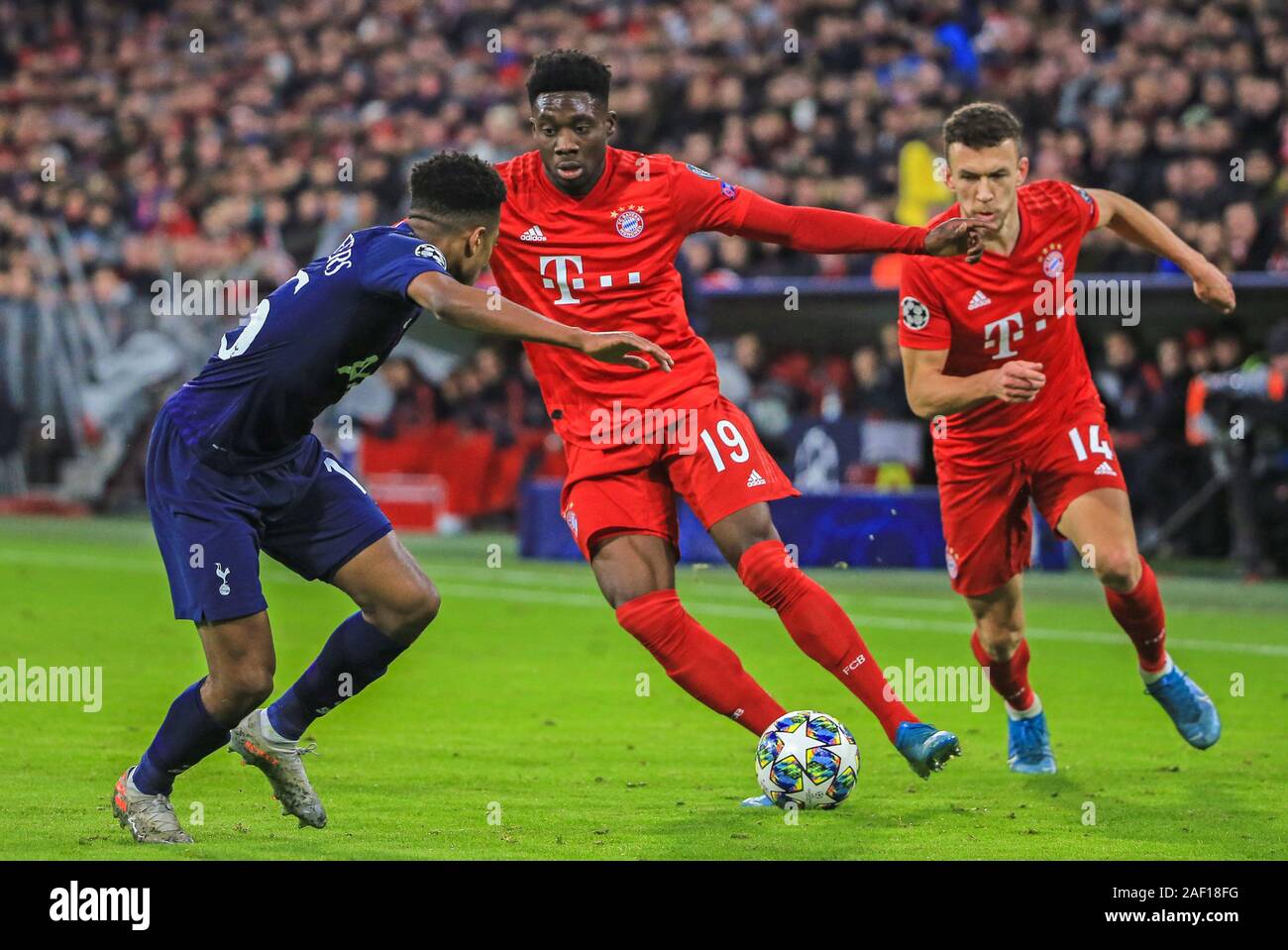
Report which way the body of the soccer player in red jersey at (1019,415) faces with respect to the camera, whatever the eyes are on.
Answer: toward the camera

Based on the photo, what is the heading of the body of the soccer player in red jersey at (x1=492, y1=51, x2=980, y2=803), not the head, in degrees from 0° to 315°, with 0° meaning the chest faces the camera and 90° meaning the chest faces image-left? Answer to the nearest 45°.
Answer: approximately 0°

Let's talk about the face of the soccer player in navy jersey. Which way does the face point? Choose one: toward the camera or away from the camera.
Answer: away from the camera

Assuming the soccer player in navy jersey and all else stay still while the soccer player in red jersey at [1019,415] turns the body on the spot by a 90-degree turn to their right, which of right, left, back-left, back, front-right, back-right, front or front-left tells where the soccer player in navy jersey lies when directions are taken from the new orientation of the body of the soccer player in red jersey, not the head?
front-left

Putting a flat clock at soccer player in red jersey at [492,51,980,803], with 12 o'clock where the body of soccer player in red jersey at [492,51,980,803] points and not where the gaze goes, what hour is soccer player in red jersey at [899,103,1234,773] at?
soccer player in red jersey at [899,103,1234,773] is roughly at 8 o'clock from soccer player in red jersey at [492,51,980,803].

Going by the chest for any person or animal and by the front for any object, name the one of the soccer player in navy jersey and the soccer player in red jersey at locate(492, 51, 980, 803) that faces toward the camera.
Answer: the soccer player in red jersey

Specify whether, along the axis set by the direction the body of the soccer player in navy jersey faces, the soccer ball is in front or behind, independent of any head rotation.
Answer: in front

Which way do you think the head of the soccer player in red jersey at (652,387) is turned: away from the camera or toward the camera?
toward the camera

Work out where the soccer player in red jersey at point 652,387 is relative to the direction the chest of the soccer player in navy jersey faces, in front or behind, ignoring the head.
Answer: in front

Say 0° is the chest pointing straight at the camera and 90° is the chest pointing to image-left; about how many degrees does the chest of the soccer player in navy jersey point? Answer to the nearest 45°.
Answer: approximately 270°

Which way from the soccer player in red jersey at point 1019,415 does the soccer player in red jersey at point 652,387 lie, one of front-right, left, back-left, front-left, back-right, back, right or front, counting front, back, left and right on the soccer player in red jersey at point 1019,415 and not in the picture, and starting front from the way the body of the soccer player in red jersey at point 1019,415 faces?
front-right
